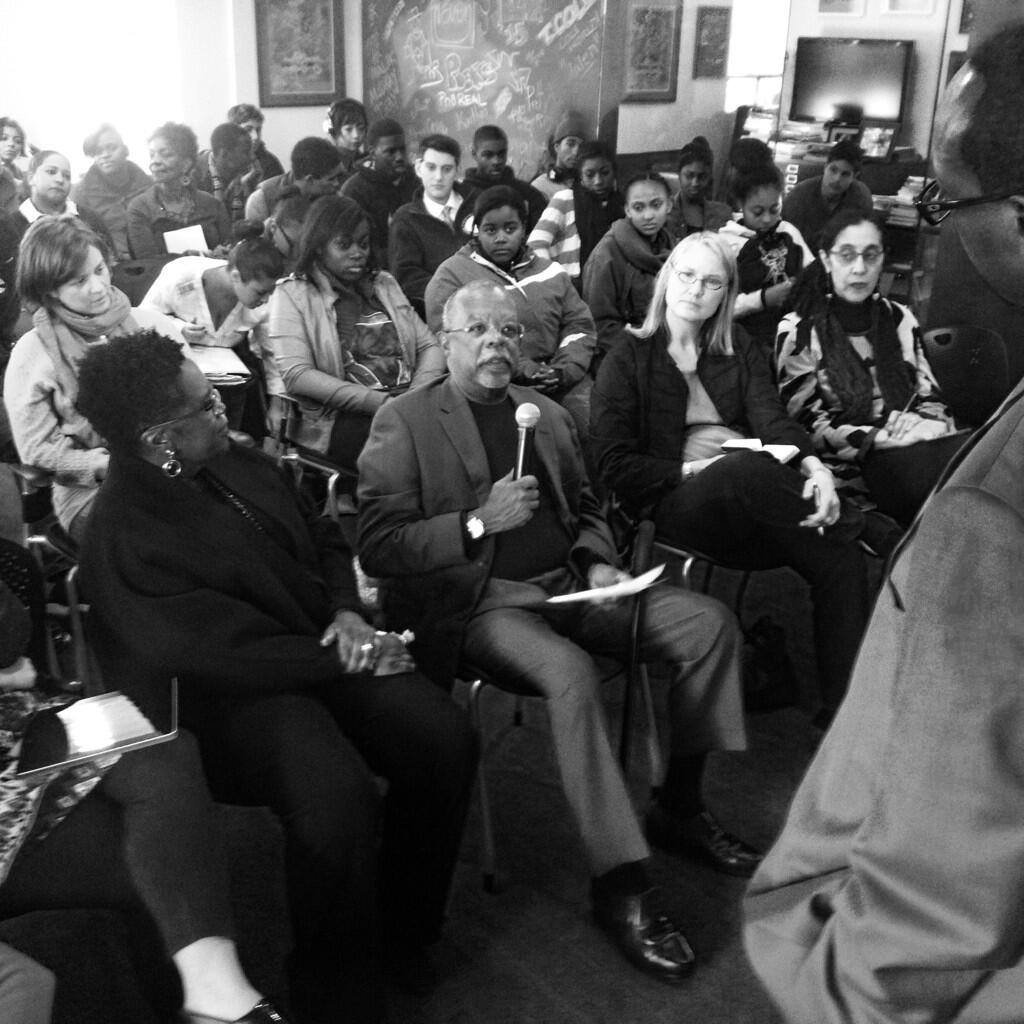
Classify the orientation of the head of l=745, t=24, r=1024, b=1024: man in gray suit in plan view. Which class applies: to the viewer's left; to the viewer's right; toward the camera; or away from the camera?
to the viewer's left

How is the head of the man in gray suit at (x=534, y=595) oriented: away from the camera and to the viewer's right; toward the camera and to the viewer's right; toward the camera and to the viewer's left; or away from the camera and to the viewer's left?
toward the camera and to the viewer's right

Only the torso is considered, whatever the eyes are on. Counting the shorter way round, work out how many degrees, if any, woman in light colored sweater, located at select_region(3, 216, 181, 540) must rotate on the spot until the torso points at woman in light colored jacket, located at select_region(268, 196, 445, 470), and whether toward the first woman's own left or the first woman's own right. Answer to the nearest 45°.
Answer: approximately 90° to the first woman's own left

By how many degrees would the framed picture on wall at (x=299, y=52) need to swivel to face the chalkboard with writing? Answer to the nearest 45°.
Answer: approximately 90° to its left

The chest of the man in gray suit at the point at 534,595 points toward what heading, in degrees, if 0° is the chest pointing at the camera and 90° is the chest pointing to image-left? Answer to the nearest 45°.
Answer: approximately 315°

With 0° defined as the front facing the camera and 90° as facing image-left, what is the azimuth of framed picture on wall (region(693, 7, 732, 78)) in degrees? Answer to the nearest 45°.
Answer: approximately 0°

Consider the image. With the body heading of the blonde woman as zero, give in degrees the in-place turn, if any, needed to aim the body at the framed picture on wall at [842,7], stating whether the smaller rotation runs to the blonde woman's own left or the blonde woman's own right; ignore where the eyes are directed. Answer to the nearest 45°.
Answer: approximately 135° to the blonde woman's own left

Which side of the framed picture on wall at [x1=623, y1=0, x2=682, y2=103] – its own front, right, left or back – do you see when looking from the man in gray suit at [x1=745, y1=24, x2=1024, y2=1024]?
front

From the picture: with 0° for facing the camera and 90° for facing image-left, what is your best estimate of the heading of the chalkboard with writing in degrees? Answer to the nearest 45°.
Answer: approximately 0°
